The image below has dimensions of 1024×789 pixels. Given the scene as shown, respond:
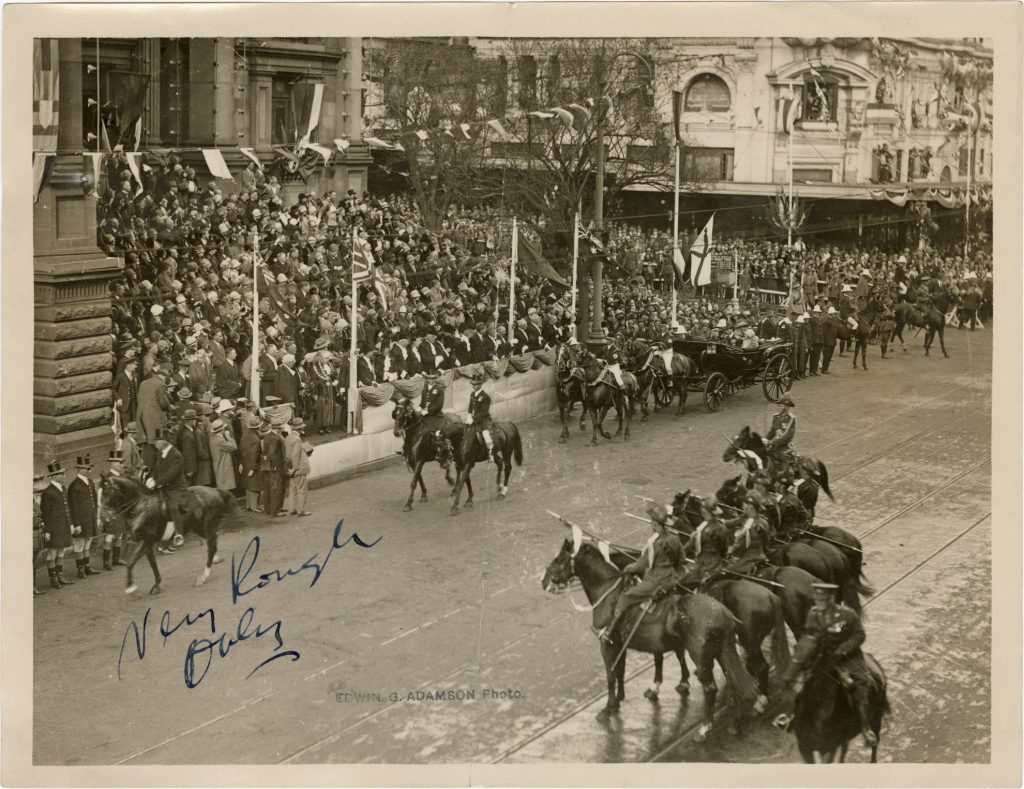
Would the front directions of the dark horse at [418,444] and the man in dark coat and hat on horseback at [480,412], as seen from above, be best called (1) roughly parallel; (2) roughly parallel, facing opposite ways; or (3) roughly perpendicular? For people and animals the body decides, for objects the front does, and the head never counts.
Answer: roughly parallel

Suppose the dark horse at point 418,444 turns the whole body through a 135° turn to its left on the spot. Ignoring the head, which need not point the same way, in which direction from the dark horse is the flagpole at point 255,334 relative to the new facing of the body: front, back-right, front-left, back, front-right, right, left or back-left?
back

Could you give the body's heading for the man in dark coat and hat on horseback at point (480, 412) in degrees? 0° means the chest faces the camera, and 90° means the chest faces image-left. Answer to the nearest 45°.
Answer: approximately 45°

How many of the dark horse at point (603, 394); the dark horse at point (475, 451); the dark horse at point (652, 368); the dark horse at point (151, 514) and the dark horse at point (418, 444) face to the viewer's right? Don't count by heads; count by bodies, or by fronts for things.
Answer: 0

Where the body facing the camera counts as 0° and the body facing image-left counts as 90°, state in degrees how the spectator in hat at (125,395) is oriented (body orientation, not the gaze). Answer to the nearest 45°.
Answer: approximately 315°

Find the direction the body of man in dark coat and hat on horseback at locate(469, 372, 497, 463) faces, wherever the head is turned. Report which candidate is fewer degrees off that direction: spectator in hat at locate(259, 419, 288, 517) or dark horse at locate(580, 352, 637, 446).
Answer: the spectator in hat

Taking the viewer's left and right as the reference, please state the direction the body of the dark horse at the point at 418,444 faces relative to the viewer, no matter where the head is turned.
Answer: facing the viewer and to the left of the viewer

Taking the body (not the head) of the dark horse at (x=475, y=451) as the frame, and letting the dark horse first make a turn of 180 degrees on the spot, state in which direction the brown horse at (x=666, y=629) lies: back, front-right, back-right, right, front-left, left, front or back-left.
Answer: right

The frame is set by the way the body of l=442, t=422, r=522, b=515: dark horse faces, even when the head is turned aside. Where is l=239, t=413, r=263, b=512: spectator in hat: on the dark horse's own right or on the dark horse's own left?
on the dark horse's own right

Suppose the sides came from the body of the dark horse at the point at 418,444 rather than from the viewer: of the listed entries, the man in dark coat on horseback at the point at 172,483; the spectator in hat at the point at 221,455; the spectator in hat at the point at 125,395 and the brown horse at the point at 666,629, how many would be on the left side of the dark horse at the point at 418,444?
1

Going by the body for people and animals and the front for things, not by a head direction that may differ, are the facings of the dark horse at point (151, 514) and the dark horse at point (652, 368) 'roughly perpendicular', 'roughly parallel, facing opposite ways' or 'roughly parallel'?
roughly parallel

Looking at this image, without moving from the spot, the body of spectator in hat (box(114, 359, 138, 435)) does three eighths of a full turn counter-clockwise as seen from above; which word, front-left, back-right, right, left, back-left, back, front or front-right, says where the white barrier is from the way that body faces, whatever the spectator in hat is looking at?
right

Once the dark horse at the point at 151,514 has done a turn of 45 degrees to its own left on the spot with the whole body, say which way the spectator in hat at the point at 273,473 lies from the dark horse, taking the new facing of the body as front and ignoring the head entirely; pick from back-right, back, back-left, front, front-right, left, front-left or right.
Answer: back

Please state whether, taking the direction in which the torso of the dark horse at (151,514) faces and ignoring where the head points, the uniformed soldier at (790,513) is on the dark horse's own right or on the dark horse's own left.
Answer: on the dark horse's own left
